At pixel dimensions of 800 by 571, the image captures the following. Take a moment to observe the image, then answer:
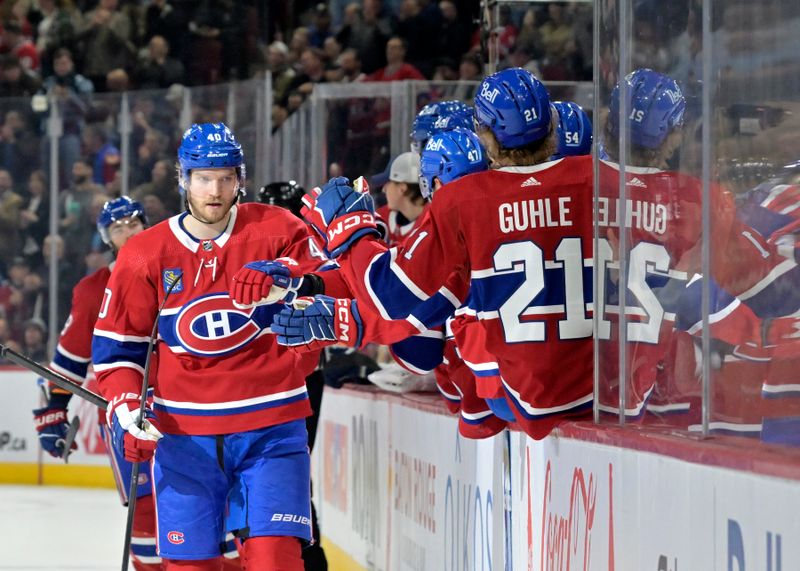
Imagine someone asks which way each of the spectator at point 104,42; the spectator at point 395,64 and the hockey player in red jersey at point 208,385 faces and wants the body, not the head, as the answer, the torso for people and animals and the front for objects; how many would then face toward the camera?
3

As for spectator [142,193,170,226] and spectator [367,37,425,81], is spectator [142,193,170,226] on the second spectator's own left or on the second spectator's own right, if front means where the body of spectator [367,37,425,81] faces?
on the second spectator's own right

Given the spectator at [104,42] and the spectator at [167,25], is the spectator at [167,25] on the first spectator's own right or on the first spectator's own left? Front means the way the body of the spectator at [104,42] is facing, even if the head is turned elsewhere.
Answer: on the first spectator's own left

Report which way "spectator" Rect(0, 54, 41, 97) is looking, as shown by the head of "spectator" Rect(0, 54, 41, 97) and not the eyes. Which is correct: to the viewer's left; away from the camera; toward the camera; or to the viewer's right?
toward the camera

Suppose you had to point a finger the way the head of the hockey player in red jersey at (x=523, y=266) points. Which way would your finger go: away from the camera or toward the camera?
away from the camera

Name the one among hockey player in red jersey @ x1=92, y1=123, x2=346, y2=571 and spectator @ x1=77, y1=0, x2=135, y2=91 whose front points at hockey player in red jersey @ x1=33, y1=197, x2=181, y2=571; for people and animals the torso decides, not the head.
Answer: the spectator

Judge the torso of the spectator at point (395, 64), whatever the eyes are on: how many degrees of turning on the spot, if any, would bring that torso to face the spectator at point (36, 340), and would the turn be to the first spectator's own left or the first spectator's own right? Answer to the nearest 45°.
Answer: approximately 90° to the first spectator's own right

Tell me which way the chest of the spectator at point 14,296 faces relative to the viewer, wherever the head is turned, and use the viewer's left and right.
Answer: facing the viewer and to the right of the viewer

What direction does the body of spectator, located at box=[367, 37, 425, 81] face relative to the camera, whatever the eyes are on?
toward the camera

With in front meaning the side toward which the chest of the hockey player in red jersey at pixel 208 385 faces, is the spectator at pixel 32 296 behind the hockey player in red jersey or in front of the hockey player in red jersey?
behind

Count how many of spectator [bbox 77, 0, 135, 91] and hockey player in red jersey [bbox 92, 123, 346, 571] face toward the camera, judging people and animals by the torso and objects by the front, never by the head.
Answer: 2

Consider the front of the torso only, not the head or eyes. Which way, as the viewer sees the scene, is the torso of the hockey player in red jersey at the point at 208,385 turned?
toward the camera
